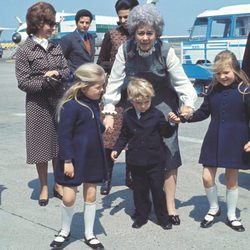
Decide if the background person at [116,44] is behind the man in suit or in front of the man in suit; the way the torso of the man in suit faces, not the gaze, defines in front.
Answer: in front

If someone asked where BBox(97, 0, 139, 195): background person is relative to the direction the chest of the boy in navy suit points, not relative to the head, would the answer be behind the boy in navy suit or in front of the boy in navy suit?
behind

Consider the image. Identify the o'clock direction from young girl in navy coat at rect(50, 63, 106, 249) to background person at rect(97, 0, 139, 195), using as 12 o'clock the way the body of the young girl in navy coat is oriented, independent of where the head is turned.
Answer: The background person is roughly at 8 o'clock from the young girl in navy coat.

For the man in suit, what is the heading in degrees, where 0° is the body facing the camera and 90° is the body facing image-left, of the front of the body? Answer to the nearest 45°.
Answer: approximately 315°

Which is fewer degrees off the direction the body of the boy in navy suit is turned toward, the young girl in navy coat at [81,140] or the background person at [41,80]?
the young girl in navy coat

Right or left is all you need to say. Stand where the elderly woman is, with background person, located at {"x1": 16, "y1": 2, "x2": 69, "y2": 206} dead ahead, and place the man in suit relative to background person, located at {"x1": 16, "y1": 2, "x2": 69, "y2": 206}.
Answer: right

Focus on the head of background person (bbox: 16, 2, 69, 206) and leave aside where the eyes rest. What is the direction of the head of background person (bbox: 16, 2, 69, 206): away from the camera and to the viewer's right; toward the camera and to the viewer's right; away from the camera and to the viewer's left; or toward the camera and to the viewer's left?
toward the camera and to the viewer's right
